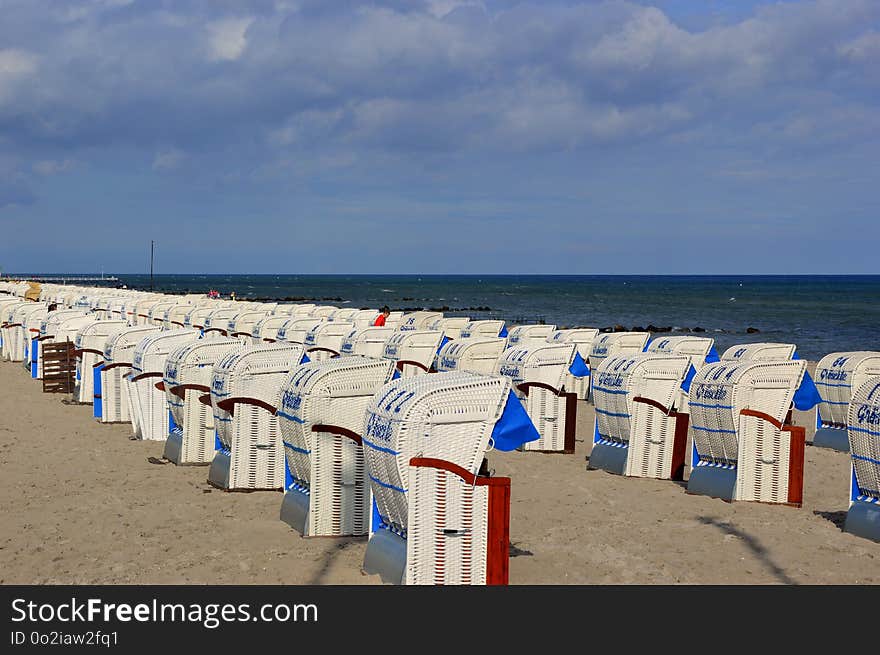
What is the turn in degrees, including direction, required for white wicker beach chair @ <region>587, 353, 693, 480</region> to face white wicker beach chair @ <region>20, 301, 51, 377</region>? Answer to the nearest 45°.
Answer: approximately 90° to its left

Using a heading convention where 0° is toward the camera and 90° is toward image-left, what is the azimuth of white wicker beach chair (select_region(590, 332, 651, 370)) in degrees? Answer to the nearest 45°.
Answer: approximately 225°

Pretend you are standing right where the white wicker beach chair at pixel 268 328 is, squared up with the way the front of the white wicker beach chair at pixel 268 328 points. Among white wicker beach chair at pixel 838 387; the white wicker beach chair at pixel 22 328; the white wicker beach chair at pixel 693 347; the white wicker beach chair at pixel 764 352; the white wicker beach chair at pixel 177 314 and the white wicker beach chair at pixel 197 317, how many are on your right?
3

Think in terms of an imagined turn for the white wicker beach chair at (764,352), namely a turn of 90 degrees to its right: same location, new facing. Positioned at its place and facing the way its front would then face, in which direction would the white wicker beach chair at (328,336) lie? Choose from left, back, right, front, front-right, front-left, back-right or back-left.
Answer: back-right

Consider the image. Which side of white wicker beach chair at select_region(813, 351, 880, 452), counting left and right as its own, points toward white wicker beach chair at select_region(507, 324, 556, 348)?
left

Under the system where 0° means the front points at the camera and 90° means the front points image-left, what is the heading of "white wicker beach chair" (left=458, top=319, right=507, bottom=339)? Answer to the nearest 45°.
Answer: approximately 225°

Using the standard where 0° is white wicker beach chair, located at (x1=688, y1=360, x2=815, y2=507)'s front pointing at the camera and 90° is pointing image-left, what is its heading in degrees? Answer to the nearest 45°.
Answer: approximately 225°

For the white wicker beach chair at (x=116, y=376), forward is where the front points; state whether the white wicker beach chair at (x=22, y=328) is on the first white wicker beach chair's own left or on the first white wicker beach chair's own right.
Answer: on the first white wicker beach chair's own left
